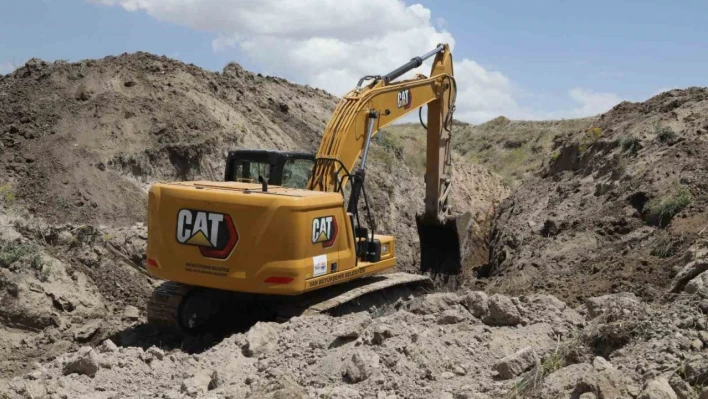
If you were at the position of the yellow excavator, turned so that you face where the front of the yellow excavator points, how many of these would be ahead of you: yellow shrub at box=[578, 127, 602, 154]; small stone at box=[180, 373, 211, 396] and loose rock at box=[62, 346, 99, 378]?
1

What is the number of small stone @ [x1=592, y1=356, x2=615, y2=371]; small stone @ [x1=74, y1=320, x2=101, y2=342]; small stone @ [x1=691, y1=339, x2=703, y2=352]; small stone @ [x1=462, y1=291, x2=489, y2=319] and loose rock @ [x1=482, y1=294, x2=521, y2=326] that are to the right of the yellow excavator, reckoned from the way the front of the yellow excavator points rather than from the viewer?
4

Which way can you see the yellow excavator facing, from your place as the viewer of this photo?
facing away from the viewer and to the right of the viewer

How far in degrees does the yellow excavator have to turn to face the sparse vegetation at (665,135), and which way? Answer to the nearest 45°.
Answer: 0° — it already faces it

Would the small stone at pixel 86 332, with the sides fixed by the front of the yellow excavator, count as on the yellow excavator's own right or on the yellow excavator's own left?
on the yellow excavator's own left

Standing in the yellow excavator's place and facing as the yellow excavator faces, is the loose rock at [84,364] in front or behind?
behind

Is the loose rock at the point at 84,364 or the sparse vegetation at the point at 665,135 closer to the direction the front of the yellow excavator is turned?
the sparse vegetation

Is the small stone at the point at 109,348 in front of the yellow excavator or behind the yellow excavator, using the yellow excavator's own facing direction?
behind

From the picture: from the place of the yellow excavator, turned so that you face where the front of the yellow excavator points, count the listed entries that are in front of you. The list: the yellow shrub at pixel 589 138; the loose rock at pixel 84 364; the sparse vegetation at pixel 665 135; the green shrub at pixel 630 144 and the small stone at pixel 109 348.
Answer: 3

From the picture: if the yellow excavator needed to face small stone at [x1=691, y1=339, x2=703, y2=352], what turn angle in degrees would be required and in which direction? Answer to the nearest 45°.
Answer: approximately 90° to its right

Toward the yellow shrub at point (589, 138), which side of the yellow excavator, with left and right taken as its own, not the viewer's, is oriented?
front

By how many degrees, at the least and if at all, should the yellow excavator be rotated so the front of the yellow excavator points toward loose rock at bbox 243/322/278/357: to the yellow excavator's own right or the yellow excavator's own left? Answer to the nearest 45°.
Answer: approximately 135° to the yellow excavator's own right

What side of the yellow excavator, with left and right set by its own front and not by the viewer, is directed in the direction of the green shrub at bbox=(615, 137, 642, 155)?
front

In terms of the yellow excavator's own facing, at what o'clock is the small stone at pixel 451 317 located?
The small stone is roughly at 3 o'clock from the yellow excavator.

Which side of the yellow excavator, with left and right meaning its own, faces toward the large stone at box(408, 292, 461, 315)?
right

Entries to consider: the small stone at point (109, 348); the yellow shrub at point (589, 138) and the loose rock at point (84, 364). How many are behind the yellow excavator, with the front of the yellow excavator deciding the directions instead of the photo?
2

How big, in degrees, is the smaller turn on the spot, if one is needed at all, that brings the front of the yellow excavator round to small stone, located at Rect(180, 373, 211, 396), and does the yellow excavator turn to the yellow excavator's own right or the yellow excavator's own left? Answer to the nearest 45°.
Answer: approximately 135° to the yellow excavator's own right
